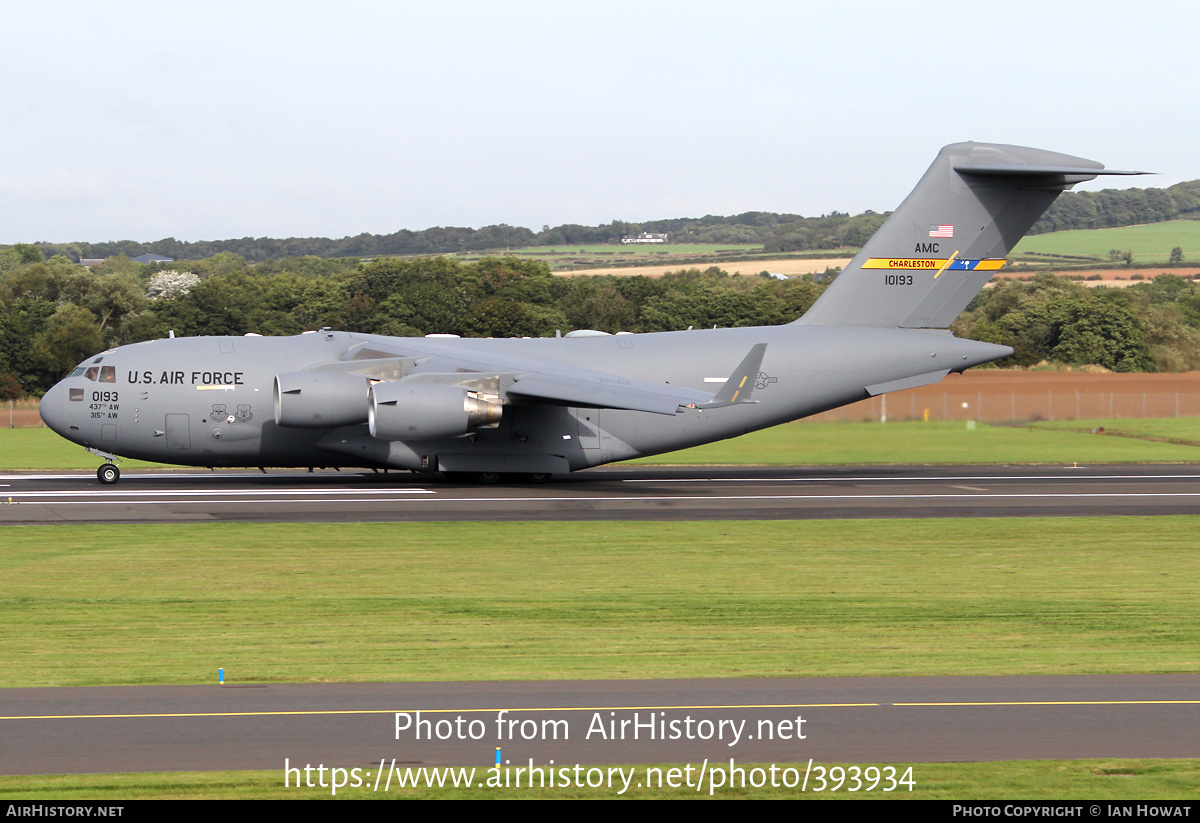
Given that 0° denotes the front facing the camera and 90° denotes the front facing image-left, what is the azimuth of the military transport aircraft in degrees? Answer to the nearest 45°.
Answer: approximately 90°
